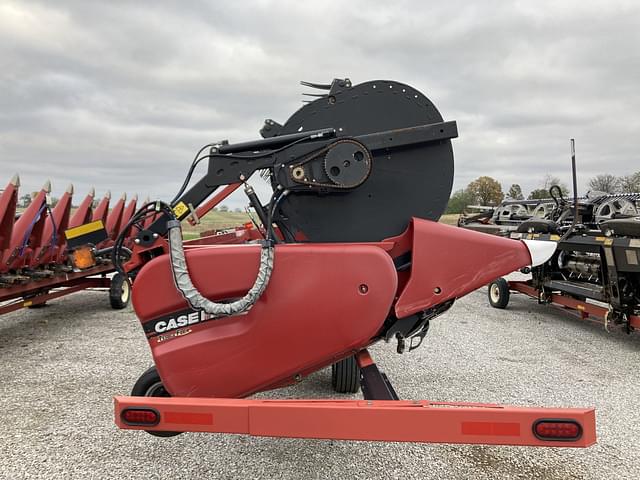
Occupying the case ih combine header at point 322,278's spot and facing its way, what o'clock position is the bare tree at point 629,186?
The bare tree is roughly at 10 o'clock from the case ih combine header.

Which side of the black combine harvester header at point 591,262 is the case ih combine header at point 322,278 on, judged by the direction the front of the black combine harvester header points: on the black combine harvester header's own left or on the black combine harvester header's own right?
on the black combine harvester header's own left

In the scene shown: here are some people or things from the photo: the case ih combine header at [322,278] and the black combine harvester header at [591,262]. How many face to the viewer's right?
1

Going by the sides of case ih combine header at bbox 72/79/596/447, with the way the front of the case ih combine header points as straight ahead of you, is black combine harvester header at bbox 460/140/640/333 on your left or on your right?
on your left

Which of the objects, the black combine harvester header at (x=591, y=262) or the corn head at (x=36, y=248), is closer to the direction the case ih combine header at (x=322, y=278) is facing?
the black combine harvester header

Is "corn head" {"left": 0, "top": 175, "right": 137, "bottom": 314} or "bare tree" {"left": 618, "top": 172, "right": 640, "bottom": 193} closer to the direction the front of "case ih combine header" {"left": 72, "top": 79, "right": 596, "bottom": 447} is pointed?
the bare tree

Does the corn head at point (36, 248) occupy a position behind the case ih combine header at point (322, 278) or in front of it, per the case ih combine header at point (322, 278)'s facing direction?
behind

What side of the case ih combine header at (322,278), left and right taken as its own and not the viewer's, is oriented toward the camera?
right
